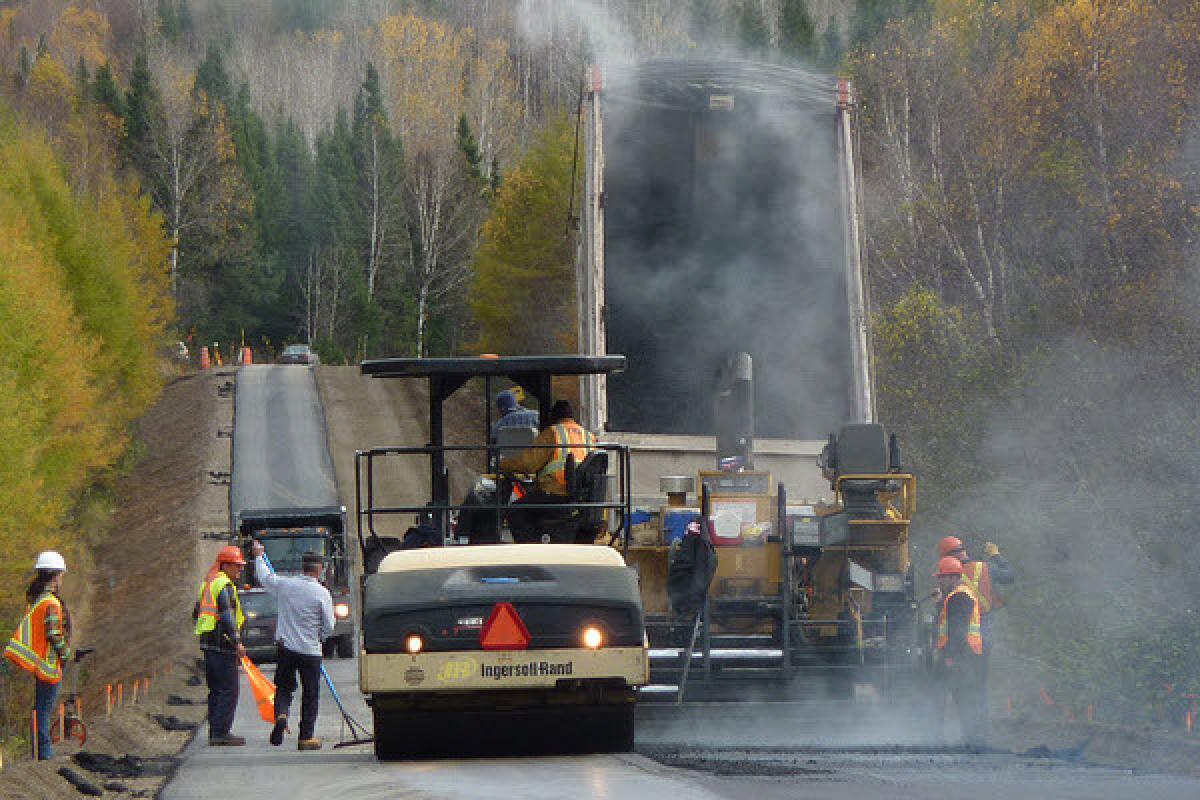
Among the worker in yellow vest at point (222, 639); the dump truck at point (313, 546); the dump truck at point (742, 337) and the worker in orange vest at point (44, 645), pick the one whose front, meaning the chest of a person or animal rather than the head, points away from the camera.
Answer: the dump truck at point (742, 337)

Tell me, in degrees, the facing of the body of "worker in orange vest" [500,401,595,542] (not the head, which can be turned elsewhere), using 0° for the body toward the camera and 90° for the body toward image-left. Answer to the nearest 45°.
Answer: approximately 135°

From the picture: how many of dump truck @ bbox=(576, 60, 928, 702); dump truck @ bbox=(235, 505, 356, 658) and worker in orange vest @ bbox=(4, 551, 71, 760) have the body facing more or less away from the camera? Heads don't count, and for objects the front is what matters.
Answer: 1

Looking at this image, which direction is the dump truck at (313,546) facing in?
toward the camera

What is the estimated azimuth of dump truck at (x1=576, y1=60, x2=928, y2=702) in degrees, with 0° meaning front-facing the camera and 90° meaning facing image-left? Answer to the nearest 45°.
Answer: approximately 180°

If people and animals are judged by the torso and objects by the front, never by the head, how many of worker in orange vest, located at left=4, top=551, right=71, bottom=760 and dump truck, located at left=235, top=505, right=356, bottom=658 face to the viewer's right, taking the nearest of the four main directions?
1

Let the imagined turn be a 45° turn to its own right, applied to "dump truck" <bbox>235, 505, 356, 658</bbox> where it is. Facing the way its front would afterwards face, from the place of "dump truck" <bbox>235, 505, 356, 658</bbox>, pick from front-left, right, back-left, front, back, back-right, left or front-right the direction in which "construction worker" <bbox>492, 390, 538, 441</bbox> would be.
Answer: front-left

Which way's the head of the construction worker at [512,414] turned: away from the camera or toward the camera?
away from the camera

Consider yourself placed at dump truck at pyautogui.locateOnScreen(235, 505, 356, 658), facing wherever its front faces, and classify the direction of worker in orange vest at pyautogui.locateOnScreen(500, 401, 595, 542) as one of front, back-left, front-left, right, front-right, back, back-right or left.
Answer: front

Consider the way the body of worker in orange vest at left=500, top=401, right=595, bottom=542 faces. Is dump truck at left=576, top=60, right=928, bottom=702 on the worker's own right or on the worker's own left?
on the worker's own right

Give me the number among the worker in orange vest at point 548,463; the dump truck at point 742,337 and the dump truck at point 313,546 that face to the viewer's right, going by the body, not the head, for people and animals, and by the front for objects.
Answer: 0

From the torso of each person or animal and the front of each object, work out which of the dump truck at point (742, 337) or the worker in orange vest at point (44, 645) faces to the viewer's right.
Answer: the worker in orange vest

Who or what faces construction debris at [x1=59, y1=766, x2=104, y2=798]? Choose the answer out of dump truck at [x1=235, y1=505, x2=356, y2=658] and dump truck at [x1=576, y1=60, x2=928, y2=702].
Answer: dump truck at [x1=235, y1=505, x2=356, y2=658]

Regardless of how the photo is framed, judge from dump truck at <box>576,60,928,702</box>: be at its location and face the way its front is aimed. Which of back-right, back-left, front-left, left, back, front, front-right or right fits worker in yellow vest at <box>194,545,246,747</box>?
left
